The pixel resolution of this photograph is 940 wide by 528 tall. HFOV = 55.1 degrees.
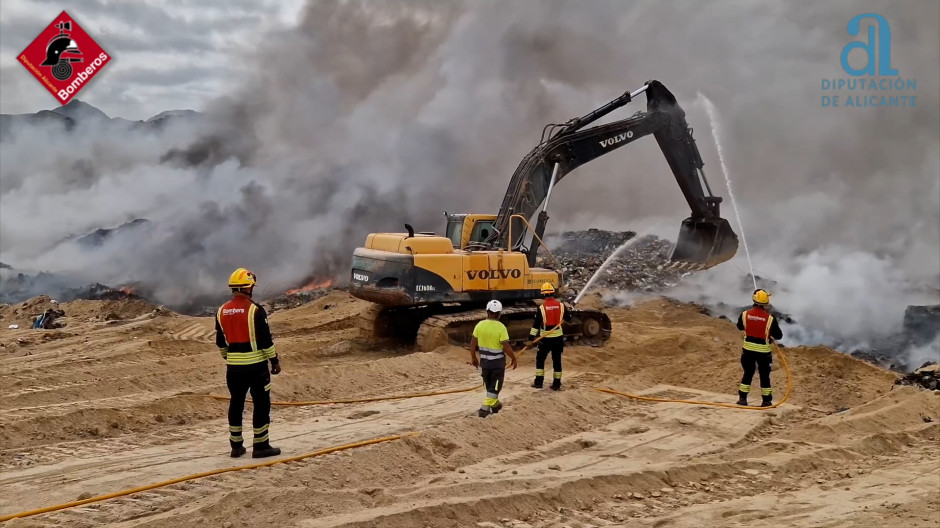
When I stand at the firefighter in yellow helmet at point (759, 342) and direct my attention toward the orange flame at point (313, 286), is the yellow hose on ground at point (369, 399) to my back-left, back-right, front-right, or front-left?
front-left

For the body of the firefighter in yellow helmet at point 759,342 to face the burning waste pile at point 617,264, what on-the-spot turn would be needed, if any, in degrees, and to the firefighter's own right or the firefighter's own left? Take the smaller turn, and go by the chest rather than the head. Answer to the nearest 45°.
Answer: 0° — they already face it

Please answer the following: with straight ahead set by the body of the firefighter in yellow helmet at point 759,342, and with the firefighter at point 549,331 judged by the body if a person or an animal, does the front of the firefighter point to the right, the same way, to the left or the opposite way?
the same way

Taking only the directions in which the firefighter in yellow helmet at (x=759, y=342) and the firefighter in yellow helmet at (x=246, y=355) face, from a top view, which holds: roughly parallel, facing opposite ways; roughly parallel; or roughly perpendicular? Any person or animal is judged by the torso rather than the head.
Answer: roughly parallel

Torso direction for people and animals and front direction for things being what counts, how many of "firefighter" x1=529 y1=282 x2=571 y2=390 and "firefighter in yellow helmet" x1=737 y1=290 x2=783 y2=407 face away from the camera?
2

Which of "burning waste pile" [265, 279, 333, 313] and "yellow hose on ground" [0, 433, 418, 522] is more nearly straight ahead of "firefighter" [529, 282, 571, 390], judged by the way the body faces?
the burning waste pile

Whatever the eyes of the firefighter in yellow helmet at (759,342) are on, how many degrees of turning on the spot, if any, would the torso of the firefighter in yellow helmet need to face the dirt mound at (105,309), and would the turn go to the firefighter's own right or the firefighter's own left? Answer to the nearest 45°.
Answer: approximately 90° to the firefighter's own left

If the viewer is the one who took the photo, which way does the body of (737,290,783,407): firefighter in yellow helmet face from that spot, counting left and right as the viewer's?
facing away from the viewer

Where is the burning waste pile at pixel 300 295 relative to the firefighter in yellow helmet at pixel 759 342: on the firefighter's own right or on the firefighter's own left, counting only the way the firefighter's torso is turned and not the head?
on the firefighter's own left

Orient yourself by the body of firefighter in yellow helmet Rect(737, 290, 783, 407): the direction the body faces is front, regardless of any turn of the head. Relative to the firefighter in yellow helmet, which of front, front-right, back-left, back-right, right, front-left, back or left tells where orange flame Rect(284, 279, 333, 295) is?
front-left

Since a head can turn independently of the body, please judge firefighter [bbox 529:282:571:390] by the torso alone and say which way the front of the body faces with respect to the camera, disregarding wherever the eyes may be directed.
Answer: away from the camera

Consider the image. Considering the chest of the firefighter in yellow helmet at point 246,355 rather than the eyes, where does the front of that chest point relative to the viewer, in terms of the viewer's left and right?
facing away from the viewer and to the right of the viewer

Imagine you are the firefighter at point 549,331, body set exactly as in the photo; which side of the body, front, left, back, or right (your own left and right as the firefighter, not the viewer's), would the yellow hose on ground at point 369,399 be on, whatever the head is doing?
left

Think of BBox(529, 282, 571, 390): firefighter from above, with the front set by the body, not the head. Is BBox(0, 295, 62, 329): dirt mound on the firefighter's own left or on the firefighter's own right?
on the firefighter's own left

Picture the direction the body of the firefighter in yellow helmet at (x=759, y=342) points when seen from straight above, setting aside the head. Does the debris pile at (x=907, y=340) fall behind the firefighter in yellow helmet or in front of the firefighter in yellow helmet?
in front

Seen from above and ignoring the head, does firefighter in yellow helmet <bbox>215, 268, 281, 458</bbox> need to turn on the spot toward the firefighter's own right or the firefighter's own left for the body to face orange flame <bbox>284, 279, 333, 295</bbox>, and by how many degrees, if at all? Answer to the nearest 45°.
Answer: approximately 45° to the firefighter's own left
